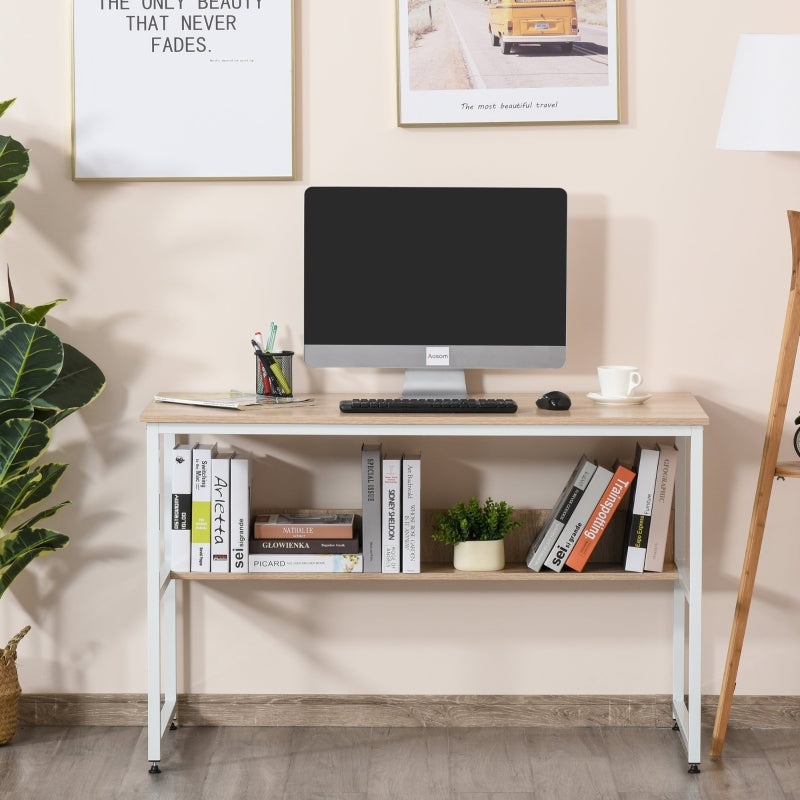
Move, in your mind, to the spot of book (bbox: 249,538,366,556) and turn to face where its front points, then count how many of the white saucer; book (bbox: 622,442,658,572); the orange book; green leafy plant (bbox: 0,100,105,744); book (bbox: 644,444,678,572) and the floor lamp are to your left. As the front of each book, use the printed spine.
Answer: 5

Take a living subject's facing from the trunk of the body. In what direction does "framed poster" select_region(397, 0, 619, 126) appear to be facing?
toward the camera

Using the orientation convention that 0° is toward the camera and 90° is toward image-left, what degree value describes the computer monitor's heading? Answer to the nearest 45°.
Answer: approximately 0°

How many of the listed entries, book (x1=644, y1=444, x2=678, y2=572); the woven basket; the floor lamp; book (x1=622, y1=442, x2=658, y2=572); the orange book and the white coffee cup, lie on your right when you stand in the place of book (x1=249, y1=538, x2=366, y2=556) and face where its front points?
1

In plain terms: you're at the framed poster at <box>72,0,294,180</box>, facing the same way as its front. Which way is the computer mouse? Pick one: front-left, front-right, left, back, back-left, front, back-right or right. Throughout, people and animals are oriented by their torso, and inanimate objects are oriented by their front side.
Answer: front-left

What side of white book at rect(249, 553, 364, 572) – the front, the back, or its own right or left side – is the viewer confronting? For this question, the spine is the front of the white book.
front

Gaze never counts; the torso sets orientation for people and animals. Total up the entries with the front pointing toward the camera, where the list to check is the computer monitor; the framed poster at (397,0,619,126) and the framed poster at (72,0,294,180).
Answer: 3
